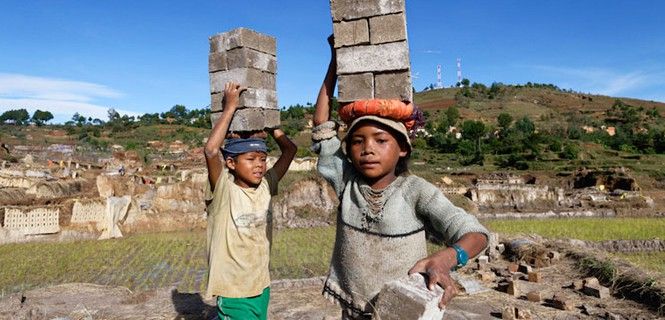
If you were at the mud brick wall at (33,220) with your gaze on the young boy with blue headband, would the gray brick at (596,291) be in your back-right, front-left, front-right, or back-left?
front-left

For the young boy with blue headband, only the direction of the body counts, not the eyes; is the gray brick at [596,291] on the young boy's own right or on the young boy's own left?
on the young boy's own left

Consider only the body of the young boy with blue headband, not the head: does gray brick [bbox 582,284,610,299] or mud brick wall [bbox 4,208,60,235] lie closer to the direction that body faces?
the gray brick

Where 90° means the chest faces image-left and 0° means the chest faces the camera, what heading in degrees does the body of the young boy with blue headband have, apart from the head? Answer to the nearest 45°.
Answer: approximately 315°

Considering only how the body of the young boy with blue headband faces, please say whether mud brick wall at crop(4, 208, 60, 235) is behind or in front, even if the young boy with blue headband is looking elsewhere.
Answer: behind
